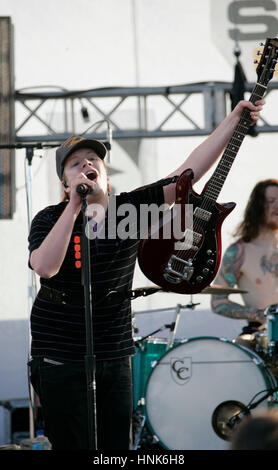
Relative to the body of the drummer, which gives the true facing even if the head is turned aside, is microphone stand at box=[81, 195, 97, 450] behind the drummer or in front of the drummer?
in front

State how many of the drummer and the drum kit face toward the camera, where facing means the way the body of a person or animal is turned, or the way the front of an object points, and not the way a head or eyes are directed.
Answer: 2

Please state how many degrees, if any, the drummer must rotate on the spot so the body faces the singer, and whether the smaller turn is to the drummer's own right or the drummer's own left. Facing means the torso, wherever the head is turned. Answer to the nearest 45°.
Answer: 0° — they already face them

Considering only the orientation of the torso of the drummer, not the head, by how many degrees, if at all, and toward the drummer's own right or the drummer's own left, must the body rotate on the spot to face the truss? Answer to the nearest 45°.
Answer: approximately 135° to the drummer's own right

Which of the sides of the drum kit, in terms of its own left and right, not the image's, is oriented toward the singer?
front
